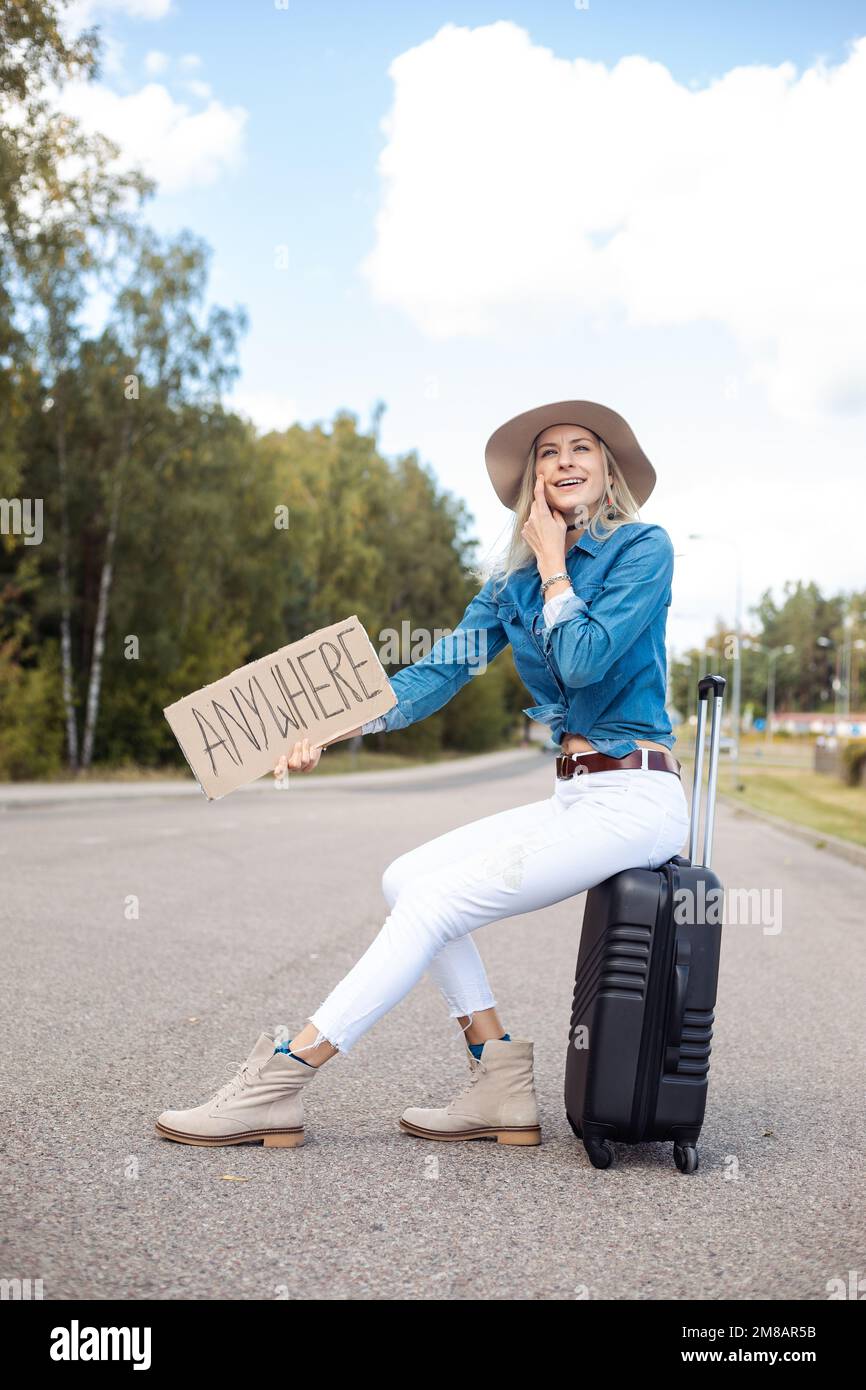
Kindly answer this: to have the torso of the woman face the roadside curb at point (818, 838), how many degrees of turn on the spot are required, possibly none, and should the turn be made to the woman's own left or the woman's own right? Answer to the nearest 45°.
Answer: approximately 135° to the woman's own right

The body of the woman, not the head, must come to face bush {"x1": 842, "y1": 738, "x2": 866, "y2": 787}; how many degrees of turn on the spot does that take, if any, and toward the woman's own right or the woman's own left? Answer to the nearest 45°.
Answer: approximately 135° to the woman's own right

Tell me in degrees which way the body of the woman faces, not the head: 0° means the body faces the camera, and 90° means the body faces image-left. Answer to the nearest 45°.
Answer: approximately 45°
